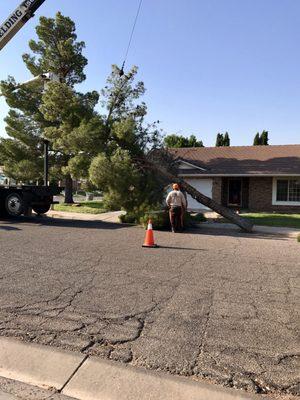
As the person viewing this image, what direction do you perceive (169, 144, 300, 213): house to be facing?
facing the viewer

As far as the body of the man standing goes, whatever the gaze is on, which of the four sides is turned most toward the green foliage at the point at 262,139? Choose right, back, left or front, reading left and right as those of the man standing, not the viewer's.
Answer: front

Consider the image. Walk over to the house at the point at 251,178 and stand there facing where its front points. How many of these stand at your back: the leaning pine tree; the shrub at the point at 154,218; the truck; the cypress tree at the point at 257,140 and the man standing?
1

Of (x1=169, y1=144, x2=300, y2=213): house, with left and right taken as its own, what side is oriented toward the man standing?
front

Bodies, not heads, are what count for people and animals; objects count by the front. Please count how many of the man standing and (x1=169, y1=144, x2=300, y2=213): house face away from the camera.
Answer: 1

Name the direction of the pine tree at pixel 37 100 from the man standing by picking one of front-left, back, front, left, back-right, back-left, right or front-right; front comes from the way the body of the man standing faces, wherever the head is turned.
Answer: front-left

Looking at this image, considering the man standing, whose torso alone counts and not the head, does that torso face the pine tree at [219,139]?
yes

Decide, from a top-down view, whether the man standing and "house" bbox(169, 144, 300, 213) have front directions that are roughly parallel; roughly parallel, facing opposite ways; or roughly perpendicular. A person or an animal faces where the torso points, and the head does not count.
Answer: roughly parallel, facing opposite ways

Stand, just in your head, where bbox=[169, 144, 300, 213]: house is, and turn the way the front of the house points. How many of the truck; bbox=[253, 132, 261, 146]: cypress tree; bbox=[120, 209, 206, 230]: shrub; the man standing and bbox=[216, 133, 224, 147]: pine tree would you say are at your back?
2

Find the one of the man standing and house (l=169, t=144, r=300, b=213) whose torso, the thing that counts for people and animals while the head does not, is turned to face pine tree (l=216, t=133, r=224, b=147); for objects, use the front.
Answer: the man standing

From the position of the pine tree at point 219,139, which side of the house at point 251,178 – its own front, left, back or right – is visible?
back

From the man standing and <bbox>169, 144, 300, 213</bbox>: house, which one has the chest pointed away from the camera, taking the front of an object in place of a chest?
the man standing

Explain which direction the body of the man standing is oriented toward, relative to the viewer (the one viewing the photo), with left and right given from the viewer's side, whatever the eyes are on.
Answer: facing away from the viewer

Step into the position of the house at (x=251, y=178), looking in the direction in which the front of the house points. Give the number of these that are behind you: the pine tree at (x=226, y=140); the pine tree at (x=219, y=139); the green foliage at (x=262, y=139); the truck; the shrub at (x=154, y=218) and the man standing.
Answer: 3

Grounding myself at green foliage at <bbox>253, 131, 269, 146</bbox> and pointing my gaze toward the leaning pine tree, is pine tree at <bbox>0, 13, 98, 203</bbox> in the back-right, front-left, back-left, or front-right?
front-right

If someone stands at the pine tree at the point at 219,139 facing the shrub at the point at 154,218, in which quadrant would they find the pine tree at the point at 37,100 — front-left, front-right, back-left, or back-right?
front-right
